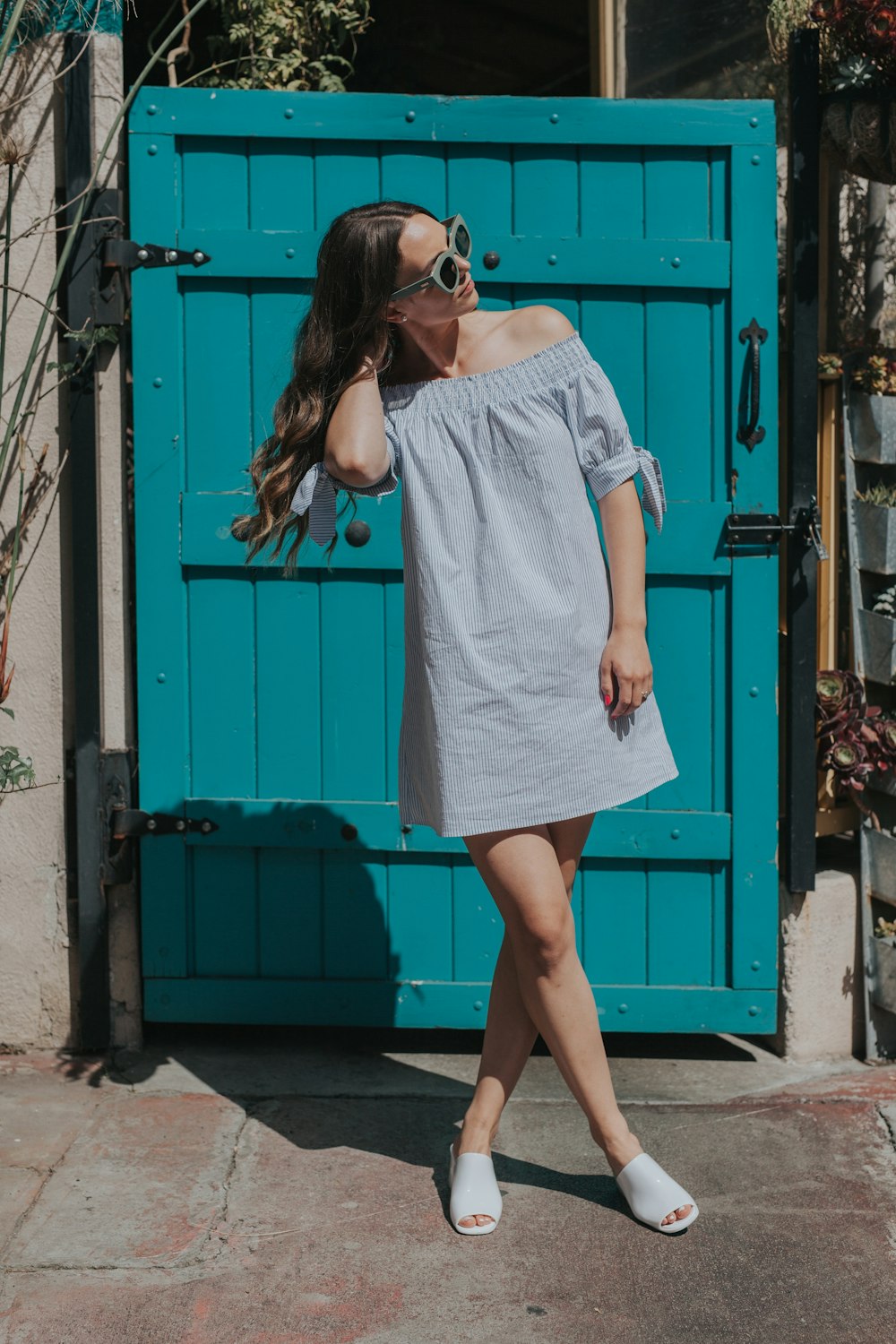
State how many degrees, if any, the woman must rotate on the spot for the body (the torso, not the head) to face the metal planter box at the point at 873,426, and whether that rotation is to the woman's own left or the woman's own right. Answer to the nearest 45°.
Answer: approximately 135° to the woman's own left

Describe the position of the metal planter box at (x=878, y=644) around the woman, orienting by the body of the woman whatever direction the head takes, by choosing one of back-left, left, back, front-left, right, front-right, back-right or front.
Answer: back-left

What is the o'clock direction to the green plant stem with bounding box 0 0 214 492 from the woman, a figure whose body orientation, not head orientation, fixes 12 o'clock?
The green plant stem is roughly at 4 o'clock from the woman.

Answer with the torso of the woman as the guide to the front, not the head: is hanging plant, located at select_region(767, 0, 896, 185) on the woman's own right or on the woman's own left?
on the woman's own left

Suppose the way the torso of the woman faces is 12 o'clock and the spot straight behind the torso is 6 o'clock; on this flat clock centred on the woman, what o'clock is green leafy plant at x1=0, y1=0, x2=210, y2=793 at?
The green leafy plant is roughly at 4 o'clock from the woman.

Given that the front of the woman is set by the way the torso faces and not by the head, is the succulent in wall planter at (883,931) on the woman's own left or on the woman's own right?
on the woman's own left

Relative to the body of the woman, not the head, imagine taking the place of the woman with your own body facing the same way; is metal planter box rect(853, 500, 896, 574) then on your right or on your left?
on your left

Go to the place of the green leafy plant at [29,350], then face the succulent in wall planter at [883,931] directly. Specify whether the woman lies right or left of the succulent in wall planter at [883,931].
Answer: right

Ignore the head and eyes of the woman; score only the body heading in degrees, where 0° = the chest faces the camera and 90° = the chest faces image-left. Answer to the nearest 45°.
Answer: approximately 0°

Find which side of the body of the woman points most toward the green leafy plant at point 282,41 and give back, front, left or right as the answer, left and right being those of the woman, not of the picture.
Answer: back
